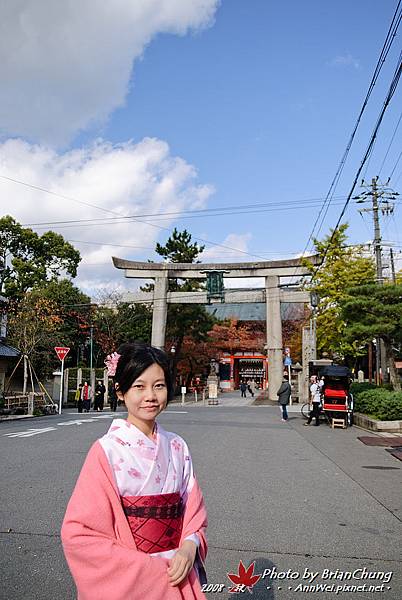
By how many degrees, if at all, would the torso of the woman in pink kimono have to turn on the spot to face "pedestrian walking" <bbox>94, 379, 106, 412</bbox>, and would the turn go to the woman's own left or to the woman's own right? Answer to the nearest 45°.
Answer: approximately 135° to the woman's own left

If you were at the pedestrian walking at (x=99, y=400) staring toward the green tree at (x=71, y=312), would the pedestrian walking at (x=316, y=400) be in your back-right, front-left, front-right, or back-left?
back-right

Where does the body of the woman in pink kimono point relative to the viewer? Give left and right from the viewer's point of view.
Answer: facing the viewer and to the right of the viewer

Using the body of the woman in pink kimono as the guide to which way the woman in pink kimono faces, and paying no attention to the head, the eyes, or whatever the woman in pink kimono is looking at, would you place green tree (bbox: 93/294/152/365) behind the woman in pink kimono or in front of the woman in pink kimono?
behind

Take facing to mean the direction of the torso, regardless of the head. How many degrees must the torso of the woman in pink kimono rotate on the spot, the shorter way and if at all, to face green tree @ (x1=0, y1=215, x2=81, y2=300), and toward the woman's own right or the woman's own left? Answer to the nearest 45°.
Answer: approximately 135° to the woman's own left

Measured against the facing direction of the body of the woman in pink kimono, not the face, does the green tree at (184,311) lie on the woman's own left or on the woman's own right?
on the woman's own left
